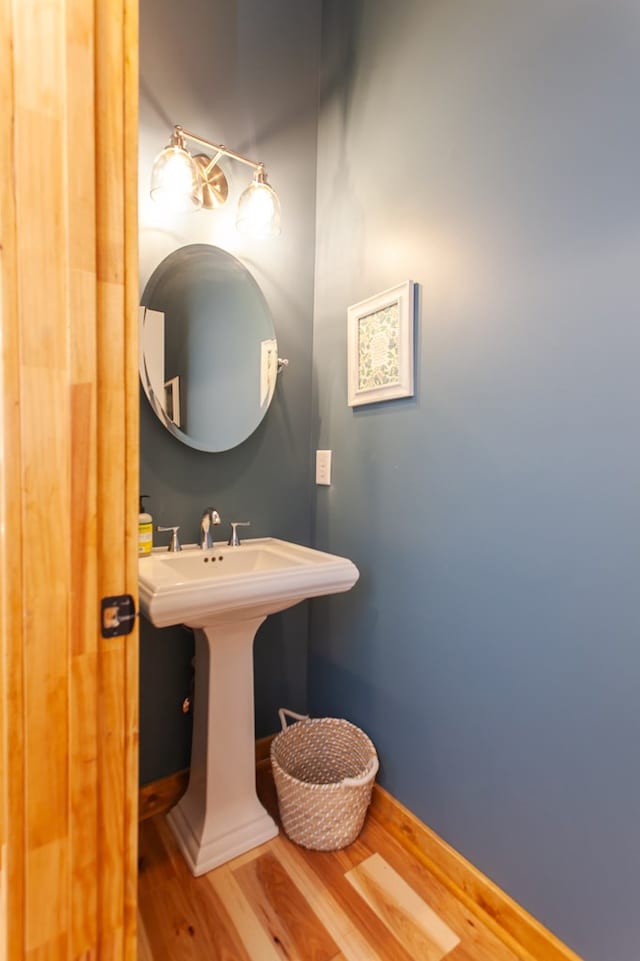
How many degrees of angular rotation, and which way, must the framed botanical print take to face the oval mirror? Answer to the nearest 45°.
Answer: approximately 45° to its right

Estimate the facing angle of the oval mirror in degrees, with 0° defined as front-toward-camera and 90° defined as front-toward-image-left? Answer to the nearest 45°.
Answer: approximately 0°

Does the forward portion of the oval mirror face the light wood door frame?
yes

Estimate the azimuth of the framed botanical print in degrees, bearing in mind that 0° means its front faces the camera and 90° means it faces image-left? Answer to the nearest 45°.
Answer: approximately 45°

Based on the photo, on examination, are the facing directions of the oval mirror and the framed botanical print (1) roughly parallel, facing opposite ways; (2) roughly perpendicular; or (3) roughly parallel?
roughly perpendicular
